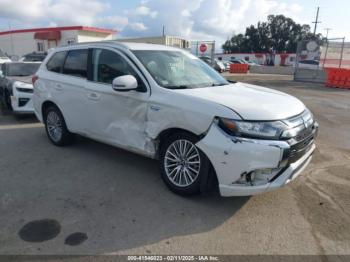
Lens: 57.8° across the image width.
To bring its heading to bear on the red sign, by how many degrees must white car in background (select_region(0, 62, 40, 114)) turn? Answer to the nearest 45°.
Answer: approximately 90° to its left

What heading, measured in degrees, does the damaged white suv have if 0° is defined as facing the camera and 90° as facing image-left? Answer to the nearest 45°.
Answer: approximately 315°

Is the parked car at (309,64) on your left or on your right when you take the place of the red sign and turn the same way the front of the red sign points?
on your left

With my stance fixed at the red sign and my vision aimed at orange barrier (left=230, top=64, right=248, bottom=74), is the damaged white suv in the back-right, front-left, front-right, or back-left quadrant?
back-right

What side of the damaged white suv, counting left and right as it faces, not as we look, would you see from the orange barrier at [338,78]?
left

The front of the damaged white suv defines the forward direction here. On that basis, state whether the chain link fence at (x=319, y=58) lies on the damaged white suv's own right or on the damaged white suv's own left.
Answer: on the damaged white suv's own left

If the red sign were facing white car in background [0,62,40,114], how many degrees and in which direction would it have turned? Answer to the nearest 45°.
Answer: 0° — it already faces it

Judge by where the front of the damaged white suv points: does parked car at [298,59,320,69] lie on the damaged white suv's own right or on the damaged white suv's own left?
on the damaged white suv's own left

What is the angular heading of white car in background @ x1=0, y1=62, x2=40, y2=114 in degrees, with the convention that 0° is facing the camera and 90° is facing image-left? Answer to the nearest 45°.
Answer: approximately 315°

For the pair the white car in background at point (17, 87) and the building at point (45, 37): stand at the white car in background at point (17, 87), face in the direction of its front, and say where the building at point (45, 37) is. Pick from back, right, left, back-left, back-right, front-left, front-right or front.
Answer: back-left
